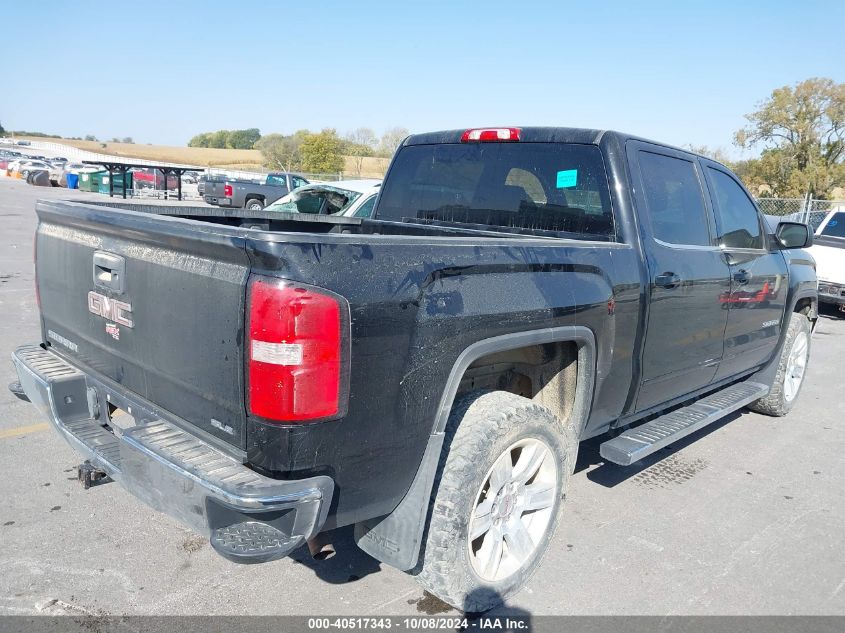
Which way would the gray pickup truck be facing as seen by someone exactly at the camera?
facing away from the viewer and to the right of the viewer

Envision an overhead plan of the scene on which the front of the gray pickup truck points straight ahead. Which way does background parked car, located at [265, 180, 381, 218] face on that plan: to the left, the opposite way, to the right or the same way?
the opposite way

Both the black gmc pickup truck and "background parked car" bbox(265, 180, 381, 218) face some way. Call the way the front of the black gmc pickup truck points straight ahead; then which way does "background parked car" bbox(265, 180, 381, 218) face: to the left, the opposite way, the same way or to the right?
the opposite way

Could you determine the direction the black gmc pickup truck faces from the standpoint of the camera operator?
facing away from the viewer and to the right of the viewer

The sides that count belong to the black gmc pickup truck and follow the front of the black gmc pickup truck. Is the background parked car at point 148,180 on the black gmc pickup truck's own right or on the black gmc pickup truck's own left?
on the black gmc pickup truck's own left

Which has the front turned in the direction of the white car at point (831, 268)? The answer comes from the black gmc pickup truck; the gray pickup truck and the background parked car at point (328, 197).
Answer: the black gmc pickup truck

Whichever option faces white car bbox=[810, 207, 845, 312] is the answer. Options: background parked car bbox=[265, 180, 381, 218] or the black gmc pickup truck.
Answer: the black gmc pickup truck

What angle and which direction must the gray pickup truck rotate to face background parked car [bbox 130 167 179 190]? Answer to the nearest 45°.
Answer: approximately 90° to its left

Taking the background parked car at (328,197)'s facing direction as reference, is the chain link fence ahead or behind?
behind

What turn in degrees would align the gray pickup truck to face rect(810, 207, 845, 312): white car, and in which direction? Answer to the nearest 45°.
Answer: approximately 90° to its right

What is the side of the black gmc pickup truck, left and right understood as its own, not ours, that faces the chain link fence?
front

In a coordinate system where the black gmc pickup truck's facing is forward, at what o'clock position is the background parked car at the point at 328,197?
The background parked car is roughly at 10 o'clock from the black gmc pickup truck.
